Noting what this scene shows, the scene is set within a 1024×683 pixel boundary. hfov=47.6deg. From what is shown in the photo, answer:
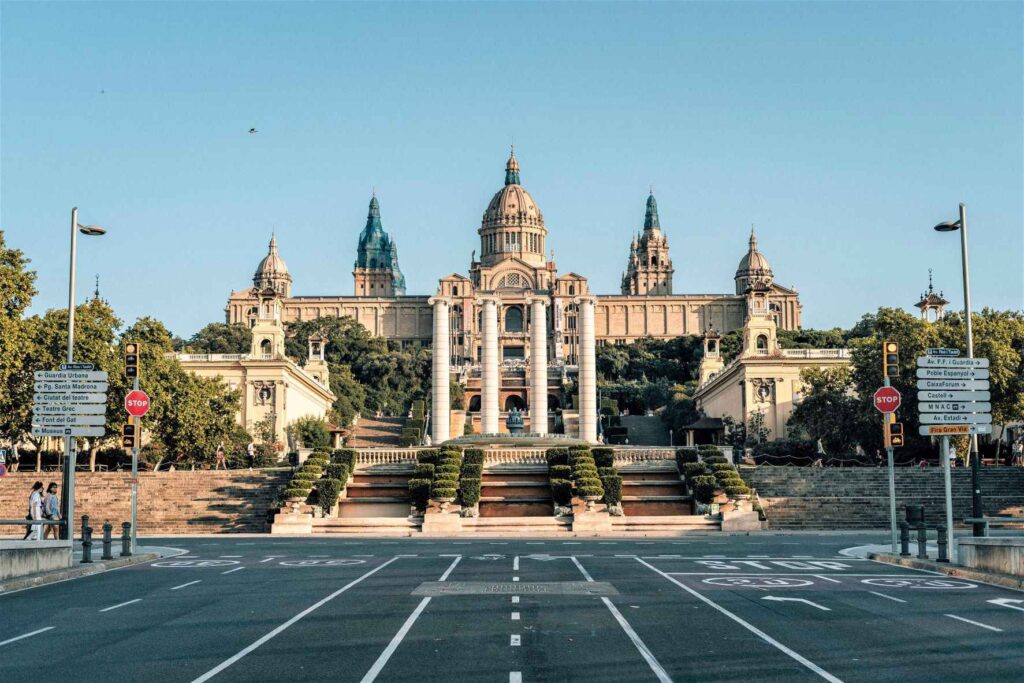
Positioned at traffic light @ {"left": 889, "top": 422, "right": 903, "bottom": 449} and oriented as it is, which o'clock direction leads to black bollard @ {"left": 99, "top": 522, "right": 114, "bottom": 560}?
The black bollard is roughly at 2 o'clock from the traffic light.

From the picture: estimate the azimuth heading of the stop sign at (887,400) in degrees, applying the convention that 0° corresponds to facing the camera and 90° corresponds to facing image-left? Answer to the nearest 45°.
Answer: approximately 0°

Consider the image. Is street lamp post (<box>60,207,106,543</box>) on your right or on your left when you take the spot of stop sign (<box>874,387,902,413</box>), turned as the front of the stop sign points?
on your right

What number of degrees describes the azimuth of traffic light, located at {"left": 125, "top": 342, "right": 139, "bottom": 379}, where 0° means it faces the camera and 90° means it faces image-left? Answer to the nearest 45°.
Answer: approximately 0°

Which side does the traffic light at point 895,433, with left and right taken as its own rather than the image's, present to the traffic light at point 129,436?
right

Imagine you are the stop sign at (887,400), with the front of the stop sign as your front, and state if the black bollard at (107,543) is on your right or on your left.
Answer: on your right

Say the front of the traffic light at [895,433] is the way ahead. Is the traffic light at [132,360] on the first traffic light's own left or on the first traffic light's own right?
on the first traffic light's own right

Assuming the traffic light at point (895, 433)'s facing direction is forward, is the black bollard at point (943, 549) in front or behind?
in front

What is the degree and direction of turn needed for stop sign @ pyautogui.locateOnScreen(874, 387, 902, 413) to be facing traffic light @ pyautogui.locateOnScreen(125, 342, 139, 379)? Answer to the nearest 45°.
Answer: approximately 90° to its right
